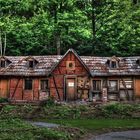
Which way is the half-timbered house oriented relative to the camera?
toward the camera

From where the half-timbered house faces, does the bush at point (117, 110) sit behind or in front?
in front
